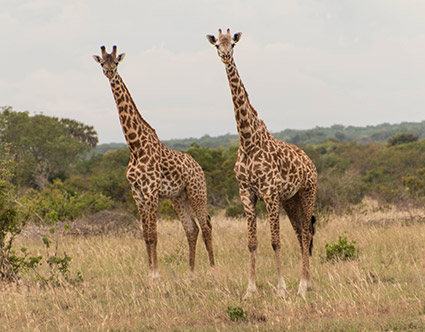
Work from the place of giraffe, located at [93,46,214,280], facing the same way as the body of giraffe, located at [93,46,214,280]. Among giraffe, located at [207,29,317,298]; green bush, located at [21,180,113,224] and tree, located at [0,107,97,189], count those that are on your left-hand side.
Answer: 1

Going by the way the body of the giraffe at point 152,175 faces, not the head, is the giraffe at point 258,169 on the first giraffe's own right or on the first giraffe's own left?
on the first giraffe's own left

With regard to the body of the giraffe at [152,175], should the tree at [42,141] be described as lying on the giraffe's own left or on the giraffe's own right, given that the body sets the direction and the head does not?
on the giraffe's own right

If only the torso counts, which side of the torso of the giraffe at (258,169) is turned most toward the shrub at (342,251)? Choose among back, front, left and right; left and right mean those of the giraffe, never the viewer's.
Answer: back

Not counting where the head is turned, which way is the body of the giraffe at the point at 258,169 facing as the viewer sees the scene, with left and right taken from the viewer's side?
facing the viewer and to the left of the viewer

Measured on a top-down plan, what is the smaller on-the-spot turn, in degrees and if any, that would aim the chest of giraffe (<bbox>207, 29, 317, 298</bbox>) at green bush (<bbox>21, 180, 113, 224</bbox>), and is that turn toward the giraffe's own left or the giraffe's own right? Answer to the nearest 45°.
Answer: approximately 90° to the giraffe's own right

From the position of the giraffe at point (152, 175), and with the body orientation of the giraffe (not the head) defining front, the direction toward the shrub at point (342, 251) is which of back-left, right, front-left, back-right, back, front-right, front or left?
back-left

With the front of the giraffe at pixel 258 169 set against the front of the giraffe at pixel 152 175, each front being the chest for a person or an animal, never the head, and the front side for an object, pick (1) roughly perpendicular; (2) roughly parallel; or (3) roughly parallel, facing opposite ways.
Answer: roughly parallel

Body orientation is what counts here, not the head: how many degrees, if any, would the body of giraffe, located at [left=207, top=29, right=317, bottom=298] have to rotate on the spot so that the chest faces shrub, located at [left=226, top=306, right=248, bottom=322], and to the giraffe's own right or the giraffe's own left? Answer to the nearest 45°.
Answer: approximately 45° to the giraffe's own left

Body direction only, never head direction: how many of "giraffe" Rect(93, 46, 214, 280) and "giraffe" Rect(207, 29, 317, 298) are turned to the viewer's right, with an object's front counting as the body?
0
